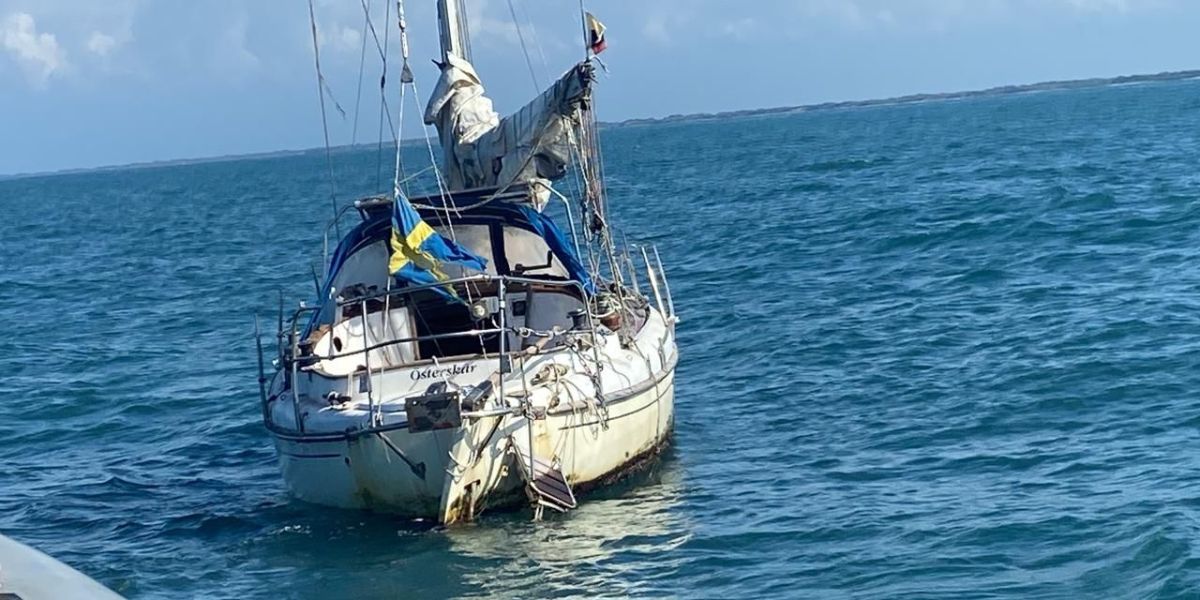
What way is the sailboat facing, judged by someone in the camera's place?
facing away from the viewer
